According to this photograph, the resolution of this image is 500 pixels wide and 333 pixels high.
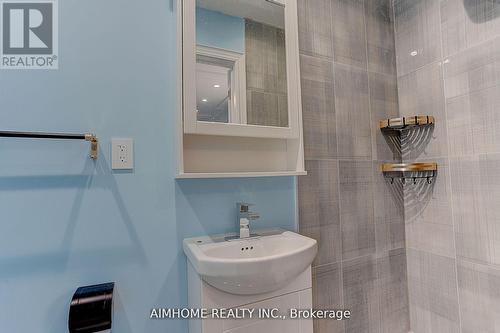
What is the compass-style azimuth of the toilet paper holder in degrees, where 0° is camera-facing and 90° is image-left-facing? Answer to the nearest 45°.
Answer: approximately 0°

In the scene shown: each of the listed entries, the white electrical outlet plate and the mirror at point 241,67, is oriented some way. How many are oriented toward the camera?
2

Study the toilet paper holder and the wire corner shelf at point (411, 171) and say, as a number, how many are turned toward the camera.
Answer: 2

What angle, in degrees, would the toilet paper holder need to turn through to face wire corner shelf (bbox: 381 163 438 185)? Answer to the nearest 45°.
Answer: approximately 90° to its left

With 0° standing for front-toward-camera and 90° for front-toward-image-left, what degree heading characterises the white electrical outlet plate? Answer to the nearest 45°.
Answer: approximately 0°

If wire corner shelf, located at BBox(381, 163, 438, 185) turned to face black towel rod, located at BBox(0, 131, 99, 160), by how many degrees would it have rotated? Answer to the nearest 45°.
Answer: approximately 45° to its right
